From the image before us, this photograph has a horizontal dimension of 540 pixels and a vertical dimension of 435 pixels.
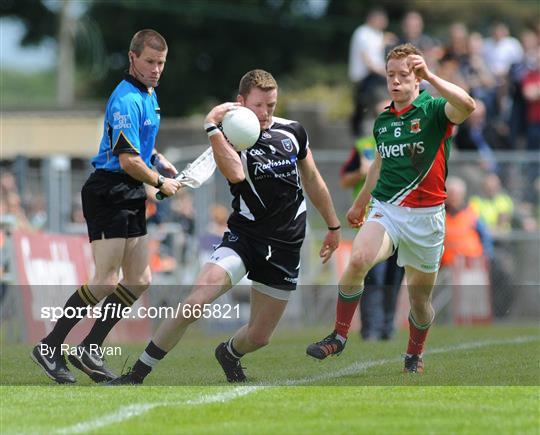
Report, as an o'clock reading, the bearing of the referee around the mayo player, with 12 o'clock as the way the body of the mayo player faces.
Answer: The referee is roughly at 1 o'clock from the mayo player.

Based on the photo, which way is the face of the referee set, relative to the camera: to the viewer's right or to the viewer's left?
to the viewer's right

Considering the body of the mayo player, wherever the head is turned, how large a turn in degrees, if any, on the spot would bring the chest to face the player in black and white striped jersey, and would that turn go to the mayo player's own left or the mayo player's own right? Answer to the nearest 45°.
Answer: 0° — they already face them

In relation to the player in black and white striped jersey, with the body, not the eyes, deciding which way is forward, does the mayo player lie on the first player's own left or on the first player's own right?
on the first player's own left

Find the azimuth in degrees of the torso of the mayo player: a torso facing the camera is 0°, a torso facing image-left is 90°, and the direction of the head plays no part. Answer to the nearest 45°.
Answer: approximately 45°

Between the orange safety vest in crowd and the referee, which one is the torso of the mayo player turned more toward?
the referee

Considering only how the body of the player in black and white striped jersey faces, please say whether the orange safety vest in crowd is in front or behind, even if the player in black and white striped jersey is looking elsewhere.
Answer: behind
